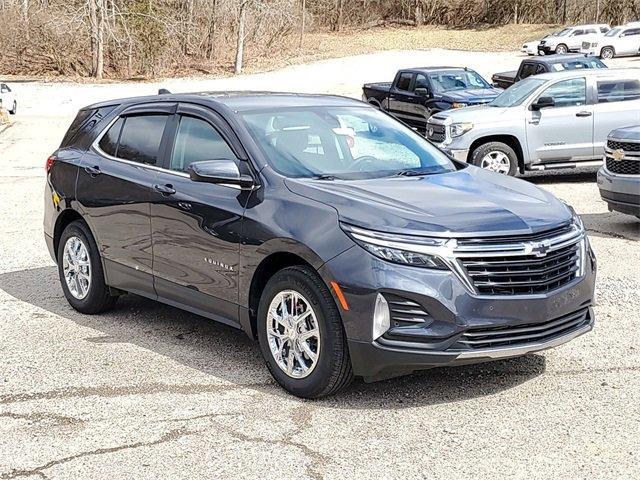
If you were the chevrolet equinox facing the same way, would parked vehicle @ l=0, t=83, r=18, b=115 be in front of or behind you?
behind

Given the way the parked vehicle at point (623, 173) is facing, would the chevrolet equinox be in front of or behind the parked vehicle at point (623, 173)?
in front

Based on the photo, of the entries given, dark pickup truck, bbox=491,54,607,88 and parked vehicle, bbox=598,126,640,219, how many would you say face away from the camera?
0

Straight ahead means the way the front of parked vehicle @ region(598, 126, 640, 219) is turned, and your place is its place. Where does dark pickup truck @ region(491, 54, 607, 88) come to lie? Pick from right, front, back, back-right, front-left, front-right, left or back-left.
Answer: back-right

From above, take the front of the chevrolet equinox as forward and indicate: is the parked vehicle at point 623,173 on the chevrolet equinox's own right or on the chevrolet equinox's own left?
on the chevrolet equinox's own left

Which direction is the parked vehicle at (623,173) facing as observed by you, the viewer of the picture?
facing the viewer and to the left of the viewer

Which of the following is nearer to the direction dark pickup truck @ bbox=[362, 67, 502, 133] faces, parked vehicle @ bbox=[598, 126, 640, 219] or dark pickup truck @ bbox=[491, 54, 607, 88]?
the parked vehicle

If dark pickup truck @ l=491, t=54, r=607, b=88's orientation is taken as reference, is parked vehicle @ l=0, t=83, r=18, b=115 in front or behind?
behind

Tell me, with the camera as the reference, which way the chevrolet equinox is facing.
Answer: facing the viewer and to the right of the viewer

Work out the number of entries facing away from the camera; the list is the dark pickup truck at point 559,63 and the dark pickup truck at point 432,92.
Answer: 0

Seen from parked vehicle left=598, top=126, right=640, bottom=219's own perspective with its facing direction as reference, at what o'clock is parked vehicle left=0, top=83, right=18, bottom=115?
parked vehicle left=0, top=83, right=18, bottom=115 is roughly at 3 o'clock from parked vehicle left=598, top=126, right=640, bottom=219.

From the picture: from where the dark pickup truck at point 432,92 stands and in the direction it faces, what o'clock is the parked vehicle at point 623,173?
The parked vehicle is roughly at 1 o'clock from the dark pickup truck.
